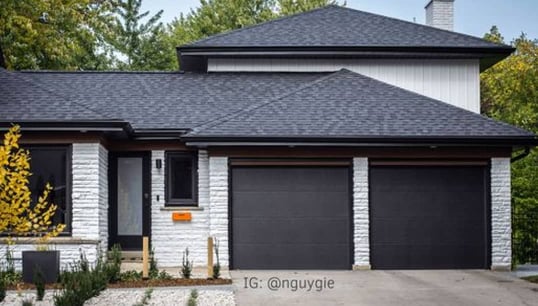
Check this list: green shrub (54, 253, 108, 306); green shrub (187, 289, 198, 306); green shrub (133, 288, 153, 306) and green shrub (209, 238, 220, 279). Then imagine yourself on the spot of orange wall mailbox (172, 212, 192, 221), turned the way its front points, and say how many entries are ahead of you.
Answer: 4

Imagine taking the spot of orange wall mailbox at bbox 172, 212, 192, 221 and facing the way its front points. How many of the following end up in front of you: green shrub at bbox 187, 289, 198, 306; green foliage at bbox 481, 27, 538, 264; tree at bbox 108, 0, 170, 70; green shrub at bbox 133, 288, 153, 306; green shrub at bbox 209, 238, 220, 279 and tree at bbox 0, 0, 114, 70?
3

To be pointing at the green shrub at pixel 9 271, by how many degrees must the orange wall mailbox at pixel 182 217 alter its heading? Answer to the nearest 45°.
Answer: approximately 45° to its right

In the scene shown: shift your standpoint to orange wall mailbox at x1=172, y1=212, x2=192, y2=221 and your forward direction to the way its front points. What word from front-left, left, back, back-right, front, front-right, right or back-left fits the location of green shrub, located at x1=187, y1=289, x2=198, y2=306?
front

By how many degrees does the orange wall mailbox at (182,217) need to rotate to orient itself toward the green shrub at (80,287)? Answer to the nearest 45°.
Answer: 0° — it already faces it

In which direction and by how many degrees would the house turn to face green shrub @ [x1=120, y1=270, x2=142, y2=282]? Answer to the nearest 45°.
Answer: approximately 45° to its right

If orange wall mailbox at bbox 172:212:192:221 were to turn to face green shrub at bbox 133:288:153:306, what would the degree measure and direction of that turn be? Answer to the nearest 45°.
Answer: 0° — it already faces it

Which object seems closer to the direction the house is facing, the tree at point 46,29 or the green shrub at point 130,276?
the green shrub

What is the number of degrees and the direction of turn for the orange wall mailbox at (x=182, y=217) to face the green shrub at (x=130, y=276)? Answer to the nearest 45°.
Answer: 0° — it already faces it

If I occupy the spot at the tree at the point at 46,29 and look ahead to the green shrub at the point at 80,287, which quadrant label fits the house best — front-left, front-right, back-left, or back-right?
front-left

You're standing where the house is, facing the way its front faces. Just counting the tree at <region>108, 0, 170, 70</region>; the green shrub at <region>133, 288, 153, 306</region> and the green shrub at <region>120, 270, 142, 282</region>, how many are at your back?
1

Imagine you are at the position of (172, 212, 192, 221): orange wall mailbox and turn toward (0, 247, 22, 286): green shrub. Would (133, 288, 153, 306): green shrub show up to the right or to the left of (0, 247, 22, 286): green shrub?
left

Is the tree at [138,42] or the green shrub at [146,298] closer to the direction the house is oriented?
the green shrub

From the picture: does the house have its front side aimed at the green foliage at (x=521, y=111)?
no

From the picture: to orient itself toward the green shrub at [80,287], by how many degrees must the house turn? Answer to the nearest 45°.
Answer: approximately 45° to its right

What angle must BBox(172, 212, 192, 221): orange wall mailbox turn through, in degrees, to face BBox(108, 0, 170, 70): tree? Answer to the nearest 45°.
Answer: approximately 180°

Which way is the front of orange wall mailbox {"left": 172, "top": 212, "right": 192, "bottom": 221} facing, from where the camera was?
facing the viewer

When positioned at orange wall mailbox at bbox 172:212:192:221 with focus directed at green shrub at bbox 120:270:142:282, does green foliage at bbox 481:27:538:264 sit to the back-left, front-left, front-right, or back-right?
back-left

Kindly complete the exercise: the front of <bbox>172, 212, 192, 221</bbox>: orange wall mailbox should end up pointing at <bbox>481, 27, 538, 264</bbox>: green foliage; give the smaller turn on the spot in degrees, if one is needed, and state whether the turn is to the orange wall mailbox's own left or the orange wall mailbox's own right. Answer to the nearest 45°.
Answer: approximately 135° to the orange wall mailbox's own left

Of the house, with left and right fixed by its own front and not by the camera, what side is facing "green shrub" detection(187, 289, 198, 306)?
front
